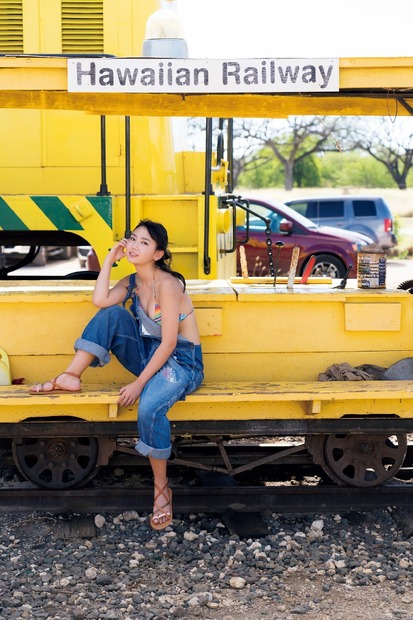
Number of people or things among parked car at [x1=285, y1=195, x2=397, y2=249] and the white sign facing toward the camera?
1

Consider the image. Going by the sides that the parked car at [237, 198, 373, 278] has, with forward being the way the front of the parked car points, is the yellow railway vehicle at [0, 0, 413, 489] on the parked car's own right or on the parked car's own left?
on the parked car's own right

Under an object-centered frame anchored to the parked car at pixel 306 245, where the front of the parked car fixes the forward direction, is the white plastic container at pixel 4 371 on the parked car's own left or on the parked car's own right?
on the parked car's own right

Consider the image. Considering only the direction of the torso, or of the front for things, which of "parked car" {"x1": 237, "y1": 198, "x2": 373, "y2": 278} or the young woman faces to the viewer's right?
the parked car

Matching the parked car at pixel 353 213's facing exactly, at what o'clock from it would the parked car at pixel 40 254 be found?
the parked car at pixel 40 254 is roughly at 12 o'clock from the parked car at pixel 353 213.

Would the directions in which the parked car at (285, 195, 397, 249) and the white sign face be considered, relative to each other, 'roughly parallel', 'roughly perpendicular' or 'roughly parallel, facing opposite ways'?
roughly perpendicular

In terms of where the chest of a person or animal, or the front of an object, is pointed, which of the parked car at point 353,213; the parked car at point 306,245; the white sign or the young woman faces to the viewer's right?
the parked car at point 306,245

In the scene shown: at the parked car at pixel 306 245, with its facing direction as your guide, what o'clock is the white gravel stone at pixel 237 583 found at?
The white gravel stone is roughly at 3 o'clock from the parked car.
